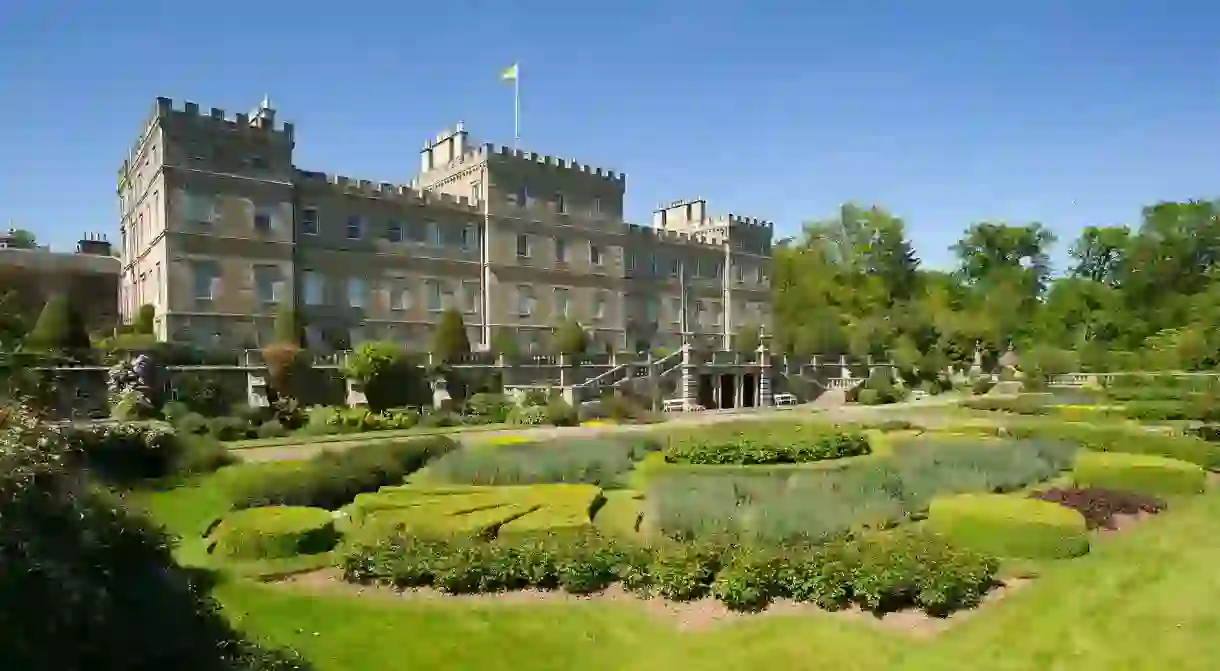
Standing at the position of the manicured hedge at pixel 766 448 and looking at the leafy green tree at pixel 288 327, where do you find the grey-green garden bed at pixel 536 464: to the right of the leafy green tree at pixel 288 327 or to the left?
left

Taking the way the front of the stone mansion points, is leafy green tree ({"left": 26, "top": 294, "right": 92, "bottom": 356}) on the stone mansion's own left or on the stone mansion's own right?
on the stone mansion's own right

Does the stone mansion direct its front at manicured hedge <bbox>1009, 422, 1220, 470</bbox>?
yes

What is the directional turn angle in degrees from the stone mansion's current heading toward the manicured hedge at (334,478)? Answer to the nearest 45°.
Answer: approximately 45° to its right

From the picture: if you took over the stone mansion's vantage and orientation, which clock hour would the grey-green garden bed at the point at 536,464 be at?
The grey-green garden bed is roughly at 1 o'clock from the stone mansion.

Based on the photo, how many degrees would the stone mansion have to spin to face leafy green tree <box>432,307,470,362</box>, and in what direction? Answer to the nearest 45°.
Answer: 0° — it already faces it

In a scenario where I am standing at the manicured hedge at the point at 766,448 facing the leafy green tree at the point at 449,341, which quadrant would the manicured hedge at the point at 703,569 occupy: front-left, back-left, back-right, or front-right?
back-left

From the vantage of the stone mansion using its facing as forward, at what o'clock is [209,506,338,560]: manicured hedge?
The manicured hedge is roughly at 1 o'clock from the stone mansion.

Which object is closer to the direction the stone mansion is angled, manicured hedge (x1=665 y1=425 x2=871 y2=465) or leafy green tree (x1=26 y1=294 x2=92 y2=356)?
the manicured hedge

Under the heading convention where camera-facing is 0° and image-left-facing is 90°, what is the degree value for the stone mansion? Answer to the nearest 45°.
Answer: approximately 315°

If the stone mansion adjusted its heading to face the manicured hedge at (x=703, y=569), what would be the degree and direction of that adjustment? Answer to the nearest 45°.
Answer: approximately 45° to its right

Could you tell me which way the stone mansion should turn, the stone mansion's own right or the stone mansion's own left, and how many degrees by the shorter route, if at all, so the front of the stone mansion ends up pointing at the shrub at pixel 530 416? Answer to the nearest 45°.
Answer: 0° — it already faces it
